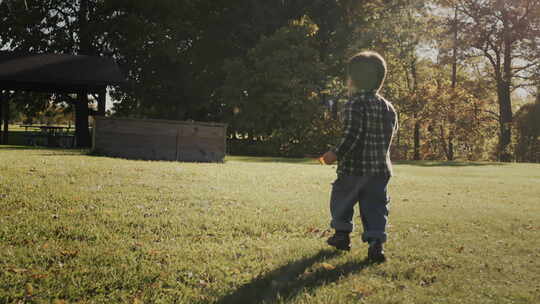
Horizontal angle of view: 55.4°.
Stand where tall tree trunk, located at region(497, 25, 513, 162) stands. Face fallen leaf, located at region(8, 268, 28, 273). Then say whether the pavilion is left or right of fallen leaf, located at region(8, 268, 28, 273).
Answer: right

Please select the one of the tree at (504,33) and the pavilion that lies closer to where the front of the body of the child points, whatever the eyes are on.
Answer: the pavilion

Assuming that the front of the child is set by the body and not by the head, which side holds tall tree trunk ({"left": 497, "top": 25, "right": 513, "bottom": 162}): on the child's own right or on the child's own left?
on the child's own right

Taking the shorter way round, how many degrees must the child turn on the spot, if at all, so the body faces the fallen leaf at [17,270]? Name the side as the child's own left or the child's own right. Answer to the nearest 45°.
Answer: approximately 90° to the child's own left

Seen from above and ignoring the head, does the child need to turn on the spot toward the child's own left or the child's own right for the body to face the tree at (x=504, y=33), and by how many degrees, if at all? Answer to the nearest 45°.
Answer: approximately 45° to the child's own right

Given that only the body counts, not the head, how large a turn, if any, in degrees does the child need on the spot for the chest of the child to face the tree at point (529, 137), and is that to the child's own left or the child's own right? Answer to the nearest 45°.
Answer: approximately 45° to the child's own right

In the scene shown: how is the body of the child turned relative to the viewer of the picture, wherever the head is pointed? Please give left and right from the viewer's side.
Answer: facing away from the viewer and to the left of the viewer
